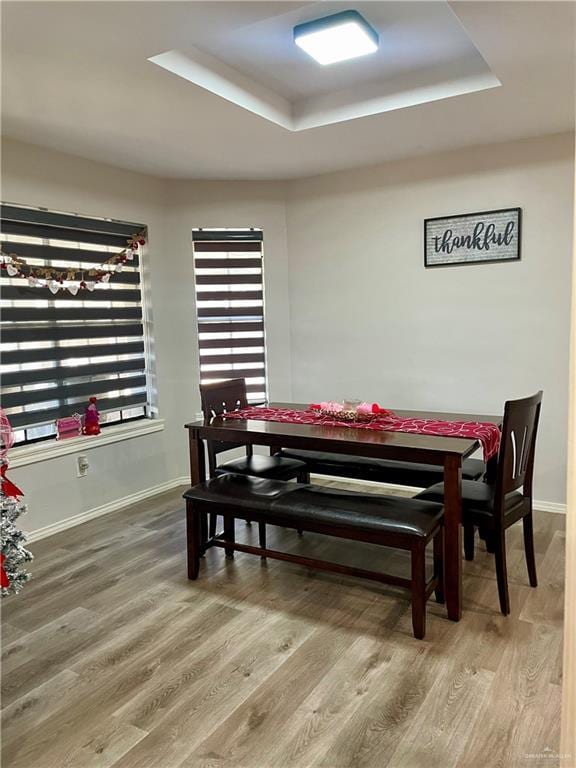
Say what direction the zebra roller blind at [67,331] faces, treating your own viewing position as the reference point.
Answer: facing the viewer and to the right of the viewer

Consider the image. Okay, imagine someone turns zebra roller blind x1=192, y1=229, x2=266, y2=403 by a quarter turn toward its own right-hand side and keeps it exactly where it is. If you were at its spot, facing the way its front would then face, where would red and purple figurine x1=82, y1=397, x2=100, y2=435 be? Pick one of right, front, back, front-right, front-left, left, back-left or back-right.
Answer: front-left

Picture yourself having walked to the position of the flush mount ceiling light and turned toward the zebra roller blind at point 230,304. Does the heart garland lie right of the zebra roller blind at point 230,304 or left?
left

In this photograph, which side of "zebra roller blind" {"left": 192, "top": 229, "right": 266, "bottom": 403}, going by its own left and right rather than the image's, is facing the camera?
front

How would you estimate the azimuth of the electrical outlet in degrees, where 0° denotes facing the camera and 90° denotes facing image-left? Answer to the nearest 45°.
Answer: approximately 315°

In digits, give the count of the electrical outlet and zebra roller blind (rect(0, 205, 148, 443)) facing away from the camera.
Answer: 0

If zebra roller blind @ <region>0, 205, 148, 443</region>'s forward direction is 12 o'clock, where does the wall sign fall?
The wall sign is roughly at 11 o'clock from the zebra roller blind.

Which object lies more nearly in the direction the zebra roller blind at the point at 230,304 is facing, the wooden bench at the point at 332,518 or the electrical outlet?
the wooden bench

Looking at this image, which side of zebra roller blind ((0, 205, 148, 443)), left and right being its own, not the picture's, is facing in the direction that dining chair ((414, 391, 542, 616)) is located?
front

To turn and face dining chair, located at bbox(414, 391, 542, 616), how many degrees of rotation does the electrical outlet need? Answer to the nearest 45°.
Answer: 0° — it already faces it

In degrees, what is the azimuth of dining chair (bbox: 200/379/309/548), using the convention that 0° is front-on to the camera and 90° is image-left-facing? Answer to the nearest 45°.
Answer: approximately 315°
